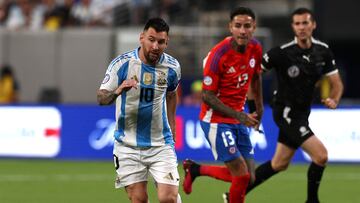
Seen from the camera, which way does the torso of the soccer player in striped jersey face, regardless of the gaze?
toward the camera

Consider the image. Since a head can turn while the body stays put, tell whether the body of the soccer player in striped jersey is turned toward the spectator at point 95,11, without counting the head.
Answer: no

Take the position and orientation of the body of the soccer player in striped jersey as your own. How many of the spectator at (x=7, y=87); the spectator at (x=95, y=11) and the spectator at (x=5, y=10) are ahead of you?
0

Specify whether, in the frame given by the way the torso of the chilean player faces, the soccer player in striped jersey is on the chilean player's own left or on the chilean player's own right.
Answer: on the chilean player's own right

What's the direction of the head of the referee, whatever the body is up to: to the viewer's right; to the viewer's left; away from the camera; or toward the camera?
toward the camera

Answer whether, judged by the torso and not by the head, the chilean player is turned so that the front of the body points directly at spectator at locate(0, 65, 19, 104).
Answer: no

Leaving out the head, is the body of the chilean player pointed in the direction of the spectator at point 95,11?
no
